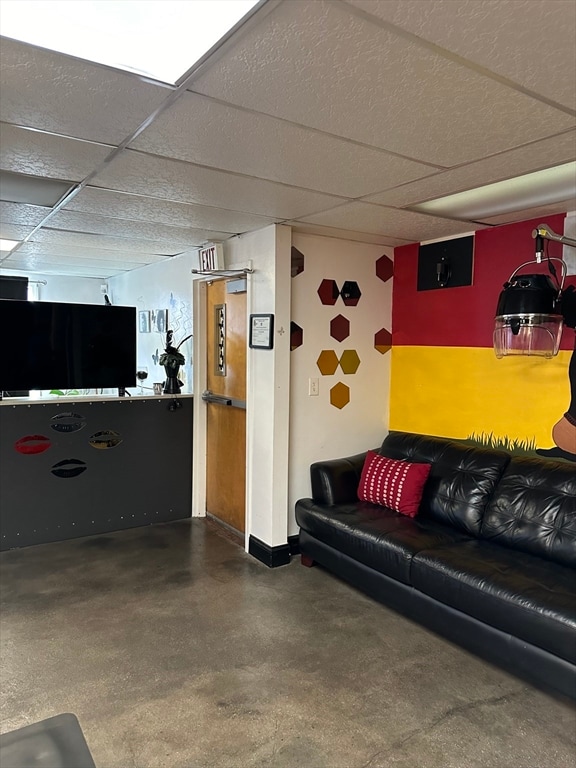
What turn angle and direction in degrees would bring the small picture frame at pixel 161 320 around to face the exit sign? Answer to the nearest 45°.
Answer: approximately 45° to its left

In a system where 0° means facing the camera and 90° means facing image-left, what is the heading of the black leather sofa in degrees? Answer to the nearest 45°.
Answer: approximately 45°

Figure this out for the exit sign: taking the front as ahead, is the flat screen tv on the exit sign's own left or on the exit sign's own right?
on the exit sign's own right

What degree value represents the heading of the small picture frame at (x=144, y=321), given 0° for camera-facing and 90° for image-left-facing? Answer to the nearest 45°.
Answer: approximately 45°

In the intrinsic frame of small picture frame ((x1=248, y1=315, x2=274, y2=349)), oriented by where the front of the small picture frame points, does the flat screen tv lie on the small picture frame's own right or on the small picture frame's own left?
on the small picture frame's own right

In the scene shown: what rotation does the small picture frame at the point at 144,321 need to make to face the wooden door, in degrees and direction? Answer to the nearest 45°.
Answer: approximately 45° to its left

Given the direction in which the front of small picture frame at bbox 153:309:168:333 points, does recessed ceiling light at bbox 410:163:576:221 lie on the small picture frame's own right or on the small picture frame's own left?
on the small picture frame's own left

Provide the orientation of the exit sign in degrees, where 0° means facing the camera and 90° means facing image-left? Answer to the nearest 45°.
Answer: approximately 45°

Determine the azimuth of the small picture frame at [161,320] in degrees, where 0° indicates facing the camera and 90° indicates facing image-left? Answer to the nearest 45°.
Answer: approximately 45°
